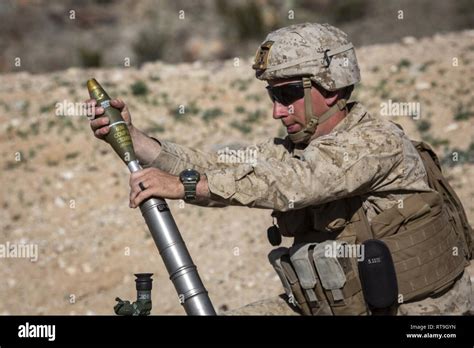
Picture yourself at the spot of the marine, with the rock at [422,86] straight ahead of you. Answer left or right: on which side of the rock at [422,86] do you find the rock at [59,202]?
left

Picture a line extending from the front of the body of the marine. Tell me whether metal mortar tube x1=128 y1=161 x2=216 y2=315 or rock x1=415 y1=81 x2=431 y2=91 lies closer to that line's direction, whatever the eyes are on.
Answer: the metal mortar tube

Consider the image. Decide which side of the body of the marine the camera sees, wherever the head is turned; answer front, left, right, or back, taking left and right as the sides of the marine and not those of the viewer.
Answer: left

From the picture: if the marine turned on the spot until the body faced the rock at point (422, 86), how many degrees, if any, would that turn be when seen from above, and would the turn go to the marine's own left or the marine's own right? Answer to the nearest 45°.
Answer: approximately 90° to the marine's own right

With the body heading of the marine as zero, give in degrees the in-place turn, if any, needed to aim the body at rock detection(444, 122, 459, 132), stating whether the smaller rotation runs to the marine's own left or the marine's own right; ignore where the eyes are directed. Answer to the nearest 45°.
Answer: approximately 90° to the marine's own right
